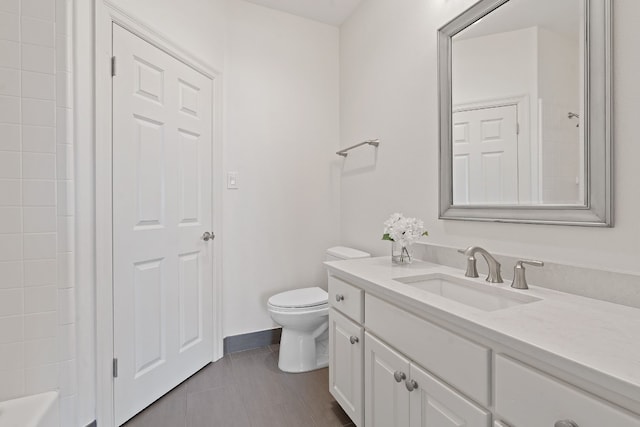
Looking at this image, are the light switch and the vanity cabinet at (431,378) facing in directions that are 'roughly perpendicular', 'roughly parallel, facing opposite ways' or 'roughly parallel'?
roughly perpendicular

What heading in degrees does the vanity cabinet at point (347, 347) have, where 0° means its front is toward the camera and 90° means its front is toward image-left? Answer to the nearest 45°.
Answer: approximately 45°

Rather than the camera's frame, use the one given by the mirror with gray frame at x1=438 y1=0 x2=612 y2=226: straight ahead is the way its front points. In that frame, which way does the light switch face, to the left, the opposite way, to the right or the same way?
to the left

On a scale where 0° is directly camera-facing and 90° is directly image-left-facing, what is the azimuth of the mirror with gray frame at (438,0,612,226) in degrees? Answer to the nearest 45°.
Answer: approximately 45°

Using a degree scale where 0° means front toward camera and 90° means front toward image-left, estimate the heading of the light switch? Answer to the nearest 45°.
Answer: approximately 0°

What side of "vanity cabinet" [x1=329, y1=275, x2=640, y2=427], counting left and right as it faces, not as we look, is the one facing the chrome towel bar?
right
